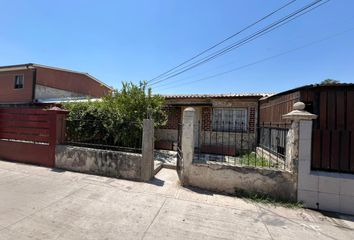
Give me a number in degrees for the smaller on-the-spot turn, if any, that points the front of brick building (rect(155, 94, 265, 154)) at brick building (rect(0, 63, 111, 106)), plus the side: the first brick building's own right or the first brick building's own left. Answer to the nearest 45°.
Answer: approximately 90° to the first brick building's own right

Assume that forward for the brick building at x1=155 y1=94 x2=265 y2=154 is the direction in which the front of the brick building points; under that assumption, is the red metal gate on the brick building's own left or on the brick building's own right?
on the brick building's own right

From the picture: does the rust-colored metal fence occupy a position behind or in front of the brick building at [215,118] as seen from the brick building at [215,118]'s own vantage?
in front

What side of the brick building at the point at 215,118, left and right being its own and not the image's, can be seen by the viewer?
front

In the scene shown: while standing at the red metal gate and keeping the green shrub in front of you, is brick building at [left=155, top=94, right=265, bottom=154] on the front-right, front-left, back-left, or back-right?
front-left

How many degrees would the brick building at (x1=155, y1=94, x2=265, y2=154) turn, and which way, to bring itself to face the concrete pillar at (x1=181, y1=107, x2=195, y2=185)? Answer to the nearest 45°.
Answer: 0° — it already faces it

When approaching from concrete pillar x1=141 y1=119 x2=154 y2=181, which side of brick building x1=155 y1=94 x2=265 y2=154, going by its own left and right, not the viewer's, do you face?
front

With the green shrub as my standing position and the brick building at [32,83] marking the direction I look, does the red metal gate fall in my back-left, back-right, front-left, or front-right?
front-left

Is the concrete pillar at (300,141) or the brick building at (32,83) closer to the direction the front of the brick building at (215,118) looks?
the concrete pillar

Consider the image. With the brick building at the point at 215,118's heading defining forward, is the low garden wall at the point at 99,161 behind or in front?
in front

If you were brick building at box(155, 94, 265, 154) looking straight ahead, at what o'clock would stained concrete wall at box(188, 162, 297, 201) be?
The stained concrete wall is roughly at 12 o'clock from the brick building.

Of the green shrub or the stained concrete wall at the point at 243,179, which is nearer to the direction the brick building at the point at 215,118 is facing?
the stained concrete wall

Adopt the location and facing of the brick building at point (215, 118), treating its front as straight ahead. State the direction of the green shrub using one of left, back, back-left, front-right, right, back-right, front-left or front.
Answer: front-right
